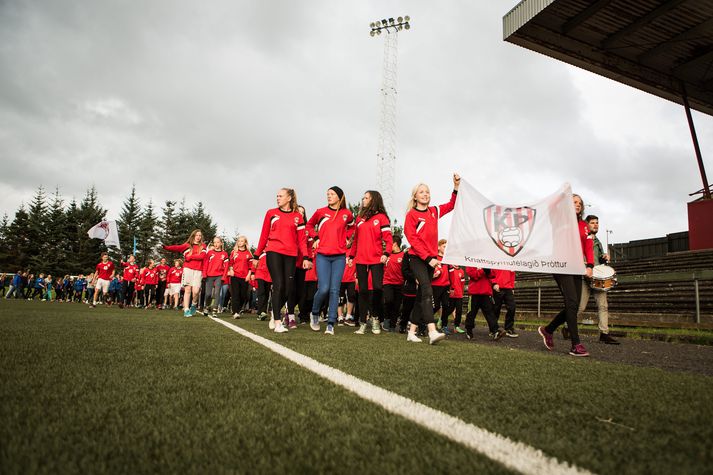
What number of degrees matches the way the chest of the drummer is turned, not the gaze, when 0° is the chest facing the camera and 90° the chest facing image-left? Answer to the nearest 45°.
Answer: approximately 315°

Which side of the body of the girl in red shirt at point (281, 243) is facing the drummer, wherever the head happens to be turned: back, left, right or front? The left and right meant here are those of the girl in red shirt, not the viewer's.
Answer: left

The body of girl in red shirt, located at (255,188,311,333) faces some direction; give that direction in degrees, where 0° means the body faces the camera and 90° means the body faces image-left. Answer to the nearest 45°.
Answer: approximately 0°

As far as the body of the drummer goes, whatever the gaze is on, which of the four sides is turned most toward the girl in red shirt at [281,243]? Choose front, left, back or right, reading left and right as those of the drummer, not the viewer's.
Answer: right

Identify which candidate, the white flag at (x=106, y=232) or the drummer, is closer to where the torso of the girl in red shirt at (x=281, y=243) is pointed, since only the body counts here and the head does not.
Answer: the drummer

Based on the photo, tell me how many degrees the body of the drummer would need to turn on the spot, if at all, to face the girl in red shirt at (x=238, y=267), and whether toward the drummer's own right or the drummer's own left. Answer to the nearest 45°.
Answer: approximately 135° to the drummer's own right

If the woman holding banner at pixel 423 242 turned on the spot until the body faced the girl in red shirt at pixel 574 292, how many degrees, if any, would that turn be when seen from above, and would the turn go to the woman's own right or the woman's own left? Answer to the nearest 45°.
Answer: approximately 45° to the woman's own left

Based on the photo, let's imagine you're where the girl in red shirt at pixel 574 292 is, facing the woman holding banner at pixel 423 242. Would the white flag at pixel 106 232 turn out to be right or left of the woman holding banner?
right
